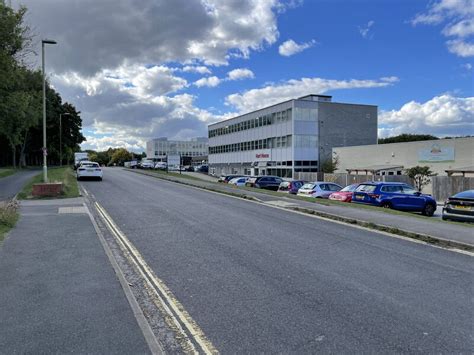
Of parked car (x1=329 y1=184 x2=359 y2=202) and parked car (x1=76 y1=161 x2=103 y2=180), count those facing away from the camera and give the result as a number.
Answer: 1

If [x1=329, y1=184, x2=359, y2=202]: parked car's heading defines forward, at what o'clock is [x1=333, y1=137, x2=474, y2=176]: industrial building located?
The industrial building is roughly at 5 o'clock from the parked car.

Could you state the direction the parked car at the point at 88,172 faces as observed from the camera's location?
facing away from the viewer

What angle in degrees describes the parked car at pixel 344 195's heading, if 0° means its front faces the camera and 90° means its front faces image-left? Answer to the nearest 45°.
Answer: approximately 45°

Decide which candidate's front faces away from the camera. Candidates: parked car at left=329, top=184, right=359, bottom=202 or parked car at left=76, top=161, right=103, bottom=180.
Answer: parked car at left=76, top=161, right=103, bottom=180

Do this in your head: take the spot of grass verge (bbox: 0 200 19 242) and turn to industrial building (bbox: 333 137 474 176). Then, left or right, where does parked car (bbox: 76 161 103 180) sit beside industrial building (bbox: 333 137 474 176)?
left

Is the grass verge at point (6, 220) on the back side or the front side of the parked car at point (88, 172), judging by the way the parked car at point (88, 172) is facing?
on the back side

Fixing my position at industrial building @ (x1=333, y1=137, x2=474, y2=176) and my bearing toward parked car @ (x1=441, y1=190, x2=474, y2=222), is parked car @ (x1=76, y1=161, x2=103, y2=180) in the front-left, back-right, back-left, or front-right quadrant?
front-right

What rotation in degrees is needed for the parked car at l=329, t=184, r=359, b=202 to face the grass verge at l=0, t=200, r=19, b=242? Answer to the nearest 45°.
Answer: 0° — it already faces it
